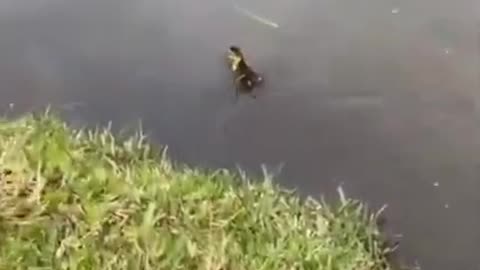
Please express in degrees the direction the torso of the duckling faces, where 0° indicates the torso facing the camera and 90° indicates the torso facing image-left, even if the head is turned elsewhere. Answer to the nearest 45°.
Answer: approximately 90°
